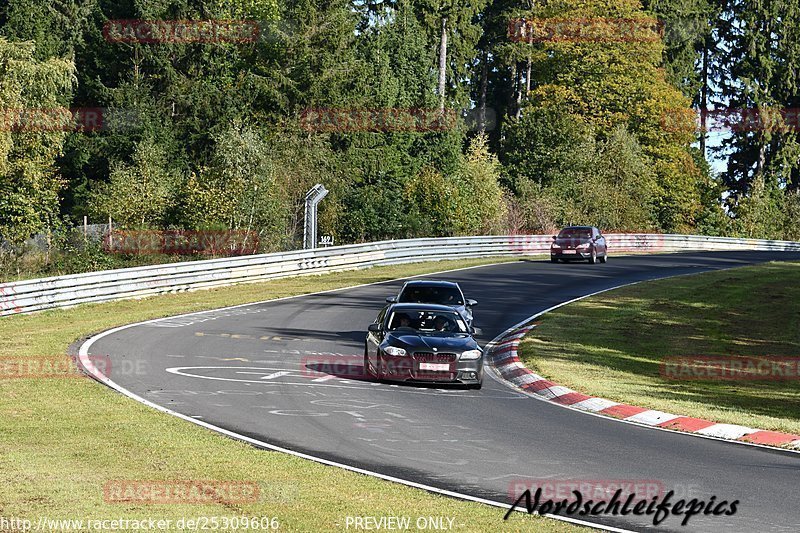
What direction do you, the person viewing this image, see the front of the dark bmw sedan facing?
facing the viewer

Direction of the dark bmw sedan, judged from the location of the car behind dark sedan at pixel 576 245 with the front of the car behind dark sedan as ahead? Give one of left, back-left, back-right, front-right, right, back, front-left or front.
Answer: front-left

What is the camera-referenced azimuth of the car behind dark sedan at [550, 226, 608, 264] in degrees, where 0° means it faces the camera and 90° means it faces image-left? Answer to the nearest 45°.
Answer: approximately 45°

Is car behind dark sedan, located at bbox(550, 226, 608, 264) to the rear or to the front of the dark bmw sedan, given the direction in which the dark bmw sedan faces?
to the rear

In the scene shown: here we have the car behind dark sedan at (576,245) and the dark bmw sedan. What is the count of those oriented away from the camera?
0

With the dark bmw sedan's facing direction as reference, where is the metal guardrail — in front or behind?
behind
